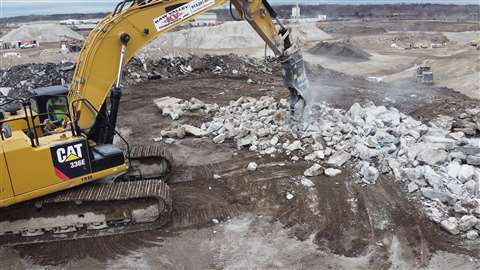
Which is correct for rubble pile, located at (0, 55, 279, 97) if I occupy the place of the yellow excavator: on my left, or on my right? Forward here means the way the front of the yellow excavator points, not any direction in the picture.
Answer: on my left

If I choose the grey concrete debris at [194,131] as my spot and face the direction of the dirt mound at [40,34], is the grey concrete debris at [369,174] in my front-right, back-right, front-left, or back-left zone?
back-right

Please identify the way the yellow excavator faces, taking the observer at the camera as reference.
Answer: facing to the right of the viewer

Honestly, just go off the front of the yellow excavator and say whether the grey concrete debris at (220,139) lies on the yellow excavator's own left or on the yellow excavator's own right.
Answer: on the yellow excavator's own left

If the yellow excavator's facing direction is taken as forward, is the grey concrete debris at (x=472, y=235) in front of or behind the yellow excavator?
in front

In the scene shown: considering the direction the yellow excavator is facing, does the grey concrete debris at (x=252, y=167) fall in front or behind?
in front

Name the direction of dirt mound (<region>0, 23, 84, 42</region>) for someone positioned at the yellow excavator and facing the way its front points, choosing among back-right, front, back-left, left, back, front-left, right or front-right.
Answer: left

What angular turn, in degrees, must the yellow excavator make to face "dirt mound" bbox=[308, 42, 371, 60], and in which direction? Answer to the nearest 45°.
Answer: approximately 45° to its left

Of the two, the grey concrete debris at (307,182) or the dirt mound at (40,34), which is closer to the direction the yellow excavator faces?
the grey concrete debris

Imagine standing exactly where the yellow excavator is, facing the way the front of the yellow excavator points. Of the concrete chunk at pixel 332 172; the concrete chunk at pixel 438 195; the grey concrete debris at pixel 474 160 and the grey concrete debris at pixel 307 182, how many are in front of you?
4

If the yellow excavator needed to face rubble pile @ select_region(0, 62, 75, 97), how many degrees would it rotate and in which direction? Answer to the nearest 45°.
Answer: approximately 90° to its left

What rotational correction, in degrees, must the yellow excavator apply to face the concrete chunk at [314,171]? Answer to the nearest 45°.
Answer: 0° — it already faces it

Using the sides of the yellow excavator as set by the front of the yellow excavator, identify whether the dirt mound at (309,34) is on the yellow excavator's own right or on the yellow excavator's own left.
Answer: on the yellow excavator's own left
